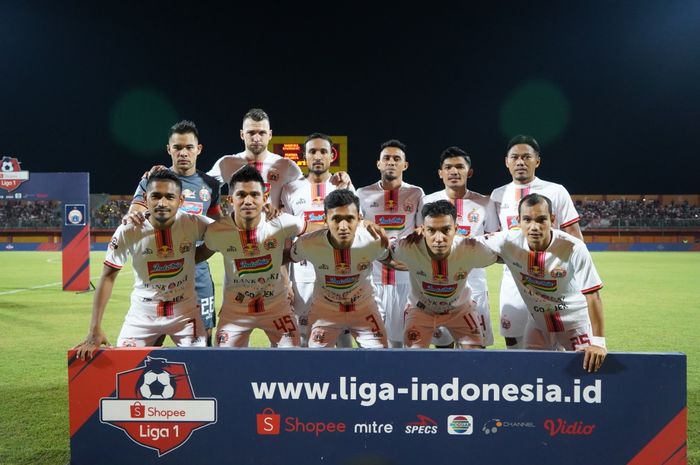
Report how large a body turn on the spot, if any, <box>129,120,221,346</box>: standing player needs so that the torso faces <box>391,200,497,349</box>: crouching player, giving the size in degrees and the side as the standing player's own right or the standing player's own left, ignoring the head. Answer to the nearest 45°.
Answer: approximately 45° to the standing player's own left

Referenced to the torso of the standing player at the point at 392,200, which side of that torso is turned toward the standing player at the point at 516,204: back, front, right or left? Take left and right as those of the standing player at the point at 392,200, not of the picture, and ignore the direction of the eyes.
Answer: left

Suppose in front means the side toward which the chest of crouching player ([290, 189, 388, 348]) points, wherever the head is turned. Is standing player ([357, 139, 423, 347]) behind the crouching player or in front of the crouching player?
behind

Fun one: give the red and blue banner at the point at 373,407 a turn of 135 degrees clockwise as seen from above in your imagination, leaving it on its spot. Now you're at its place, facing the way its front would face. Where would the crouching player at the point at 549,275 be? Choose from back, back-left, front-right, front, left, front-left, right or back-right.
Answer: right

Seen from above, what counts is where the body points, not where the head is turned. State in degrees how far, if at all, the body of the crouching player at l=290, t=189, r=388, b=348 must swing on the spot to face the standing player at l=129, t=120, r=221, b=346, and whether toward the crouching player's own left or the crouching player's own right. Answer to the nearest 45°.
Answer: approximately 135° to the crouching player's own right
